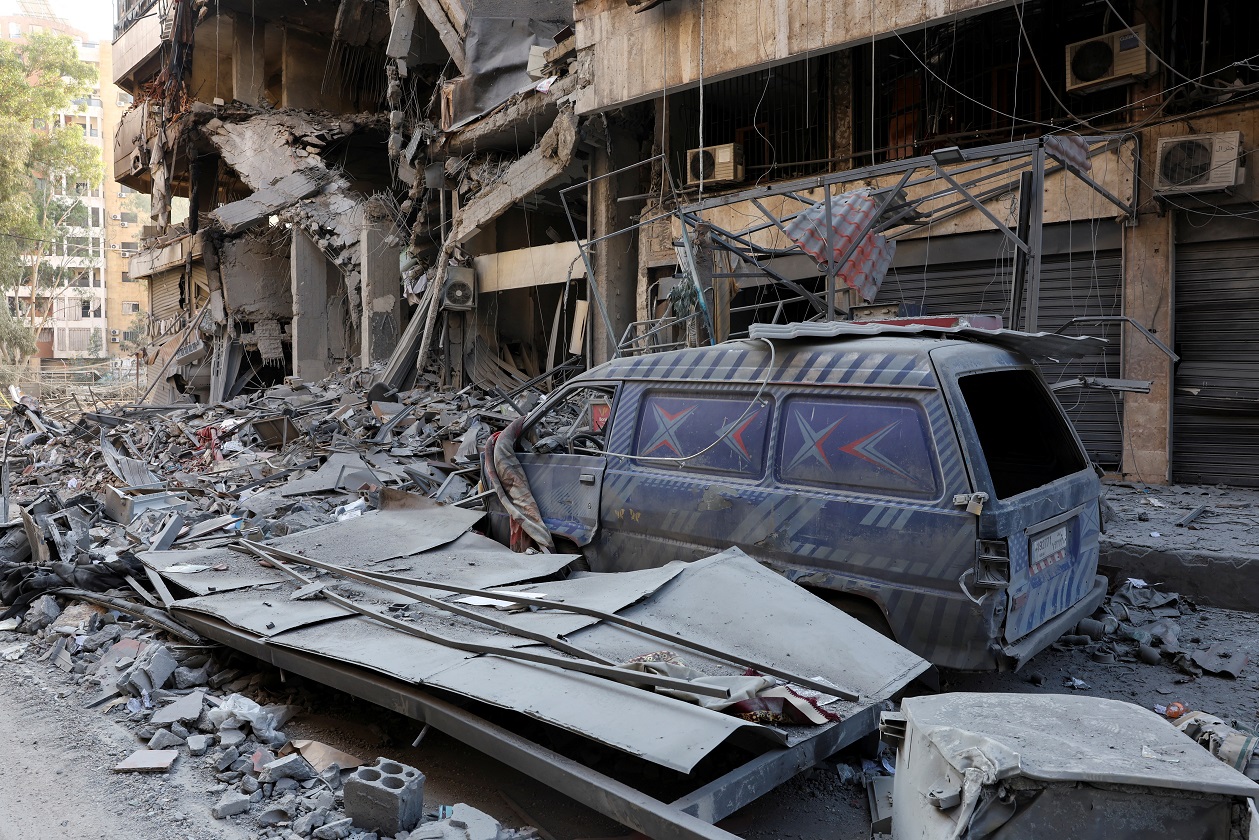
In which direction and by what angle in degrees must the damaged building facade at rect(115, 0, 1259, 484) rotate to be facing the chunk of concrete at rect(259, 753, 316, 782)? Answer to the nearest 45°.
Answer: approximately 45° to its left

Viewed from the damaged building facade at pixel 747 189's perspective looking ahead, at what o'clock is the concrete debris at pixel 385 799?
The concrete debris is roughly at 11 o'clock from the damaged building facade.

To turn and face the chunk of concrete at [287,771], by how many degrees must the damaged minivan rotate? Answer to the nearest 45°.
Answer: approximately 90° to its left

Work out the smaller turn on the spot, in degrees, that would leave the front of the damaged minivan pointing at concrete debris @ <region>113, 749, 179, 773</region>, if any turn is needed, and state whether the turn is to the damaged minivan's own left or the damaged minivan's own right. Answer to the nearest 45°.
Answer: approximately 45° to the damaged minivan's own left

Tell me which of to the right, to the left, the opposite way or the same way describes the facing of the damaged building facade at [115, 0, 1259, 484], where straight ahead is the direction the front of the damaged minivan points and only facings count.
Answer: to the left

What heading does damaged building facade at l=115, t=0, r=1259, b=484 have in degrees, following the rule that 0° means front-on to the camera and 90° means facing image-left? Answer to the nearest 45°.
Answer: approximately 45°

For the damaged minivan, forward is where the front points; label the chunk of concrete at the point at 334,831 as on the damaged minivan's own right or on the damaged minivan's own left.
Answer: on the damaged minivan's own left

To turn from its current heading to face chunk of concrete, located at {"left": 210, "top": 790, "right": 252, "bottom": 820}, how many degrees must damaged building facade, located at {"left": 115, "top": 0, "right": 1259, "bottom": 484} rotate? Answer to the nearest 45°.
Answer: approximately 45° to its left

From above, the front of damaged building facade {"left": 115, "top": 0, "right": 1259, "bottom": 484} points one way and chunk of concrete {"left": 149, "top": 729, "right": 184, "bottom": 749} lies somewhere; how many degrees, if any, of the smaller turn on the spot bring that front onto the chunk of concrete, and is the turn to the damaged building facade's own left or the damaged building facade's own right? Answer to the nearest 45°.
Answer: approximately 45° to the damaged building facade's own left

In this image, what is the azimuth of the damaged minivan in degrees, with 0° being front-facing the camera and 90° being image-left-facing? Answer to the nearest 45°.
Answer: approximately 135°

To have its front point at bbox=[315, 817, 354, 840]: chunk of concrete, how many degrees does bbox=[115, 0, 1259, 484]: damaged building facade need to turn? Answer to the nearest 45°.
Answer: approximately 45° to its left

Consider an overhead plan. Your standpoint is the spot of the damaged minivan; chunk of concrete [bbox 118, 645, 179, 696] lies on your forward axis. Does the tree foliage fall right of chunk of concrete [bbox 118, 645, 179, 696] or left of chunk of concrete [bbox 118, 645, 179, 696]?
right
